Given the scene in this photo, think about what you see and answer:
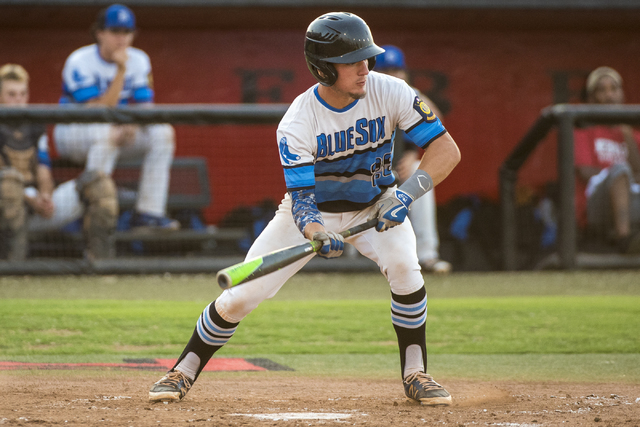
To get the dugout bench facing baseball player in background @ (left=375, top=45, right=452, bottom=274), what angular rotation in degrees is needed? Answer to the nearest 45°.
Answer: approximately 90° to its left

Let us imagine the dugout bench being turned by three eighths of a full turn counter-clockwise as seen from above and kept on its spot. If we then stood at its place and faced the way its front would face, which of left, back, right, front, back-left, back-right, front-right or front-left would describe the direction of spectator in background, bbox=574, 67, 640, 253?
front-right

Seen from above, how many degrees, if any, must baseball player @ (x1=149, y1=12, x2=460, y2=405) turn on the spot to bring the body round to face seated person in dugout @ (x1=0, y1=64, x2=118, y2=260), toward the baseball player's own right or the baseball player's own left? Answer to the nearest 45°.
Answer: approximately 135° to the baseball player's own right

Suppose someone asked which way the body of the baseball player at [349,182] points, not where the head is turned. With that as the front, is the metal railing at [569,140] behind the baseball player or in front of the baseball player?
behind

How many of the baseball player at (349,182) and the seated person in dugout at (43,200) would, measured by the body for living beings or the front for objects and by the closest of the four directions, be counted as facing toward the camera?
2

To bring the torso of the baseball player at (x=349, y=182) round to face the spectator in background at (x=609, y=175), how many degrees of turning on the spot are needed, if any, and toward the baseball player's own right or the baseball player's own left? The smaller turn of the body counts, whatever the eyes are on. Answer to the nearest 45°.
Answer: approximately 135° to the baseball player's own left

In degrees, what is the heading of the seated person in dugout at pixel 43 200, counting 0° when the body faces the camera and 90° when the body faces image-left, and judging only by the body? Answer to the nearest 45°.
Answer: approximately 0°
